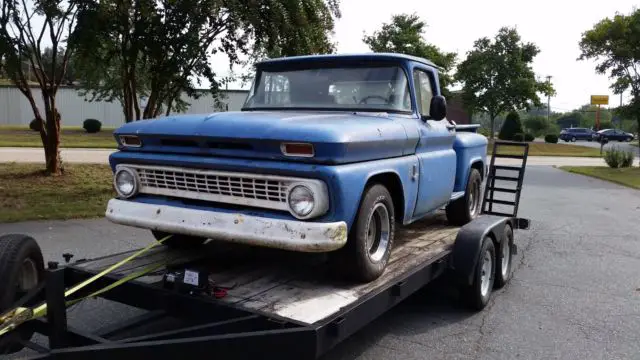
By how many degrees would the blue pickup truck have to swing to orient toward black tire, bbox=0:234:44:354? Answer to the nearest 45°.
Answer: approximately 45° to its right

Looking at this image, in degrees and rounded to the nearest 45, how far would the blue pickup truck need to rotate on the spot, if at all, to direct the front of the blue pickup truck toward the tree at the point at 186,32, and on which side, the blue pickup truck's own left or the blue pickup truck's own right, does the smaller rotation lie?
approximately 135° to the blue pickup truck's own right

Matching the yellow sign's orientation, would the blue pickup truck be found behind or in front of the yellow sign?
in front

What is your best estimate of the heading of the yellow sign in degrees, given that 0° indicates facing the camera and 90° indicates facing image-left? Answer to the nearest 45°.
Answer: approximately 0°

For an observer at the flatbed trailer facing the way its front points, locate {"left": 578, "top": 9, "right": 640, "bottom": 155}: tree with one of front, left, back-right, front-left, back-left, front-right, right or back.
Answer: back

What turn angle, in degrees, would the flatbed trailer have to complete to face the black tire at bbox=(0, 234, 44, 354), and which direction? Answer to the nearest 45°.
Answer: approximately 45° to its right

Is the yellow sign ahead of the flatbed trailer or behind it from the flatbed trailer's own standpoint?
behind

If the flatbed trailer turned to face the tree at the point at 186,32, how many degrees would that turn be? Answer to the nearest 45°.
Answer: approximately 135° to its right

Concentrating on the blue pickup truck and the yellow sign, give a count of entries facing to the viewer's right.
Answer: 0

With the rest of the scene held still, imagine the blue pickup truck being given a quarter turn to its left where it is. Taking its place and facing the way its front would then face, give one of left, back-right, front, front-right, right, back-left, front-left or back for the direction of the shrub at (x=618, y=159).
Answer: left

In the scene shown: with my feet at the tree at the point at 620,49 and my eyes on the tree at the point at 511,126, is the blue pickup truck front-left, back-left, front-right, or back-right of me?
back-left

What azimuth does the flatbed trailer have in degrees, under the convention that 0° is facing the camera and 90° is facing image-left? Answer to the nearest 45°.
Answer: approximately 45°

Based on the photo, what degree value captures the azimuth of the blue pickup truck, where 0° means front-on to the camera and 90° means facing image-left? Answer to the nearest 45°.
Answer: approximately 45°
